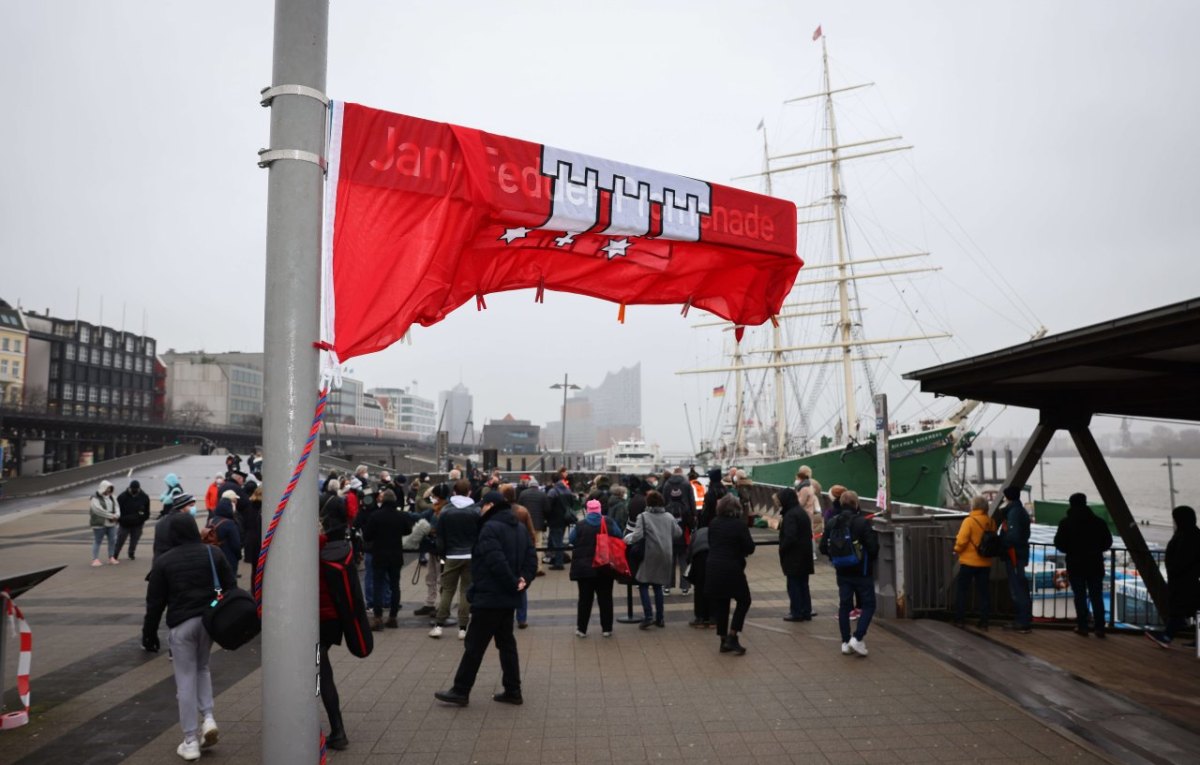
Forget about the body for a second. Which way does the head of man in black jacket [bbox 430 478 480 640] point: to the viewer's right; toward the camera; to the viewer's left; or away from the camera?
away from the camera

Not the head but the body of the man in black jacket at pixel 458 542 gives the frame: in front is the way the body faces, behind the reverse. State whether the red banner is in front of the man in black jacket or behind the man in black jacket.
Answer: behind

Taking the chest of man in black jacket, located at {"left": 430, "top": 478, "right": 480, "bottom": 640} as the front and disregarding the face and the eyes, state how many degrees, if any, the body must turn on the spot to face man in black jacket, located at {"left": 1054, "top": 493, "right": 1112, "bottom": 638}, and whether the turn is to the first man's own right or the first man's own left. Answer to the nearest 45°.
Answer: approximately 90° to the first man's own right

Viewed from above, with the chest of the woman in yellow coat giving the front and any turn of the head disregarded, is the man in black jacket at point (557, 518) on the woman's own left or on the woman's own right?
on the woman's own left

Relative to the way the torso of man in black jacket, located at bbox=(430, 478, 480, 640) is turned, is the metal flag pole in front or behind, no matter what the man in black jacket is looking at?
behind

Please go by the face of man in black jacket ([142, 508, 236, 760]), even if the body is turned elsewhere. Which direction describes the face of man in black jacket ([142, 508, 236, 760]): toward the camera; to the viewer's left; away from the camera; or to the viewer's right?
away from the camera

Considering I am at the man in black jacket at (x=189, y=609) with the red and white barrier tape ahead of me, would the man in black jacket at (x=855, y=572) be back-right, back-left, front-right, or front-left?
back-right

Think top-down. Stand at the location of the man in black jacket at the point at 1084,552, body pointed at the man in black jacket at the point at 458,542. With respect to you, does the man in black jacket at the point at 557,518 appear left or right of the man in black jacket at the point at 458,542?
right

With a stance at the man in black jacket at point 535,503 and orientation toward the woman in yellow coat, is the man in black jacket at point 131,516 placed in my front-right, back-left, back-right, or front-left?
back-right

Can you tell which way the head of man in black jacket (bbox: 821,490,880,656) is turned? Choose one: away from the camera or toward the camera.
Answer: away from the camera

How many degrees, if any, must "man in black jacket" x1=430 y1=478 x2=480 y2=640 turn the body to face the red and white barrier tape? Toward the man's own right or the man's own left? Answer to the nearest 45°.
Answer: approximately 135° to the man's own left

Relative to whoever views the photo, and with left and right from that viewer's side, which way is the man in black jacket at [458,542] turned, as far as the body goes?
facing away from the viewer
